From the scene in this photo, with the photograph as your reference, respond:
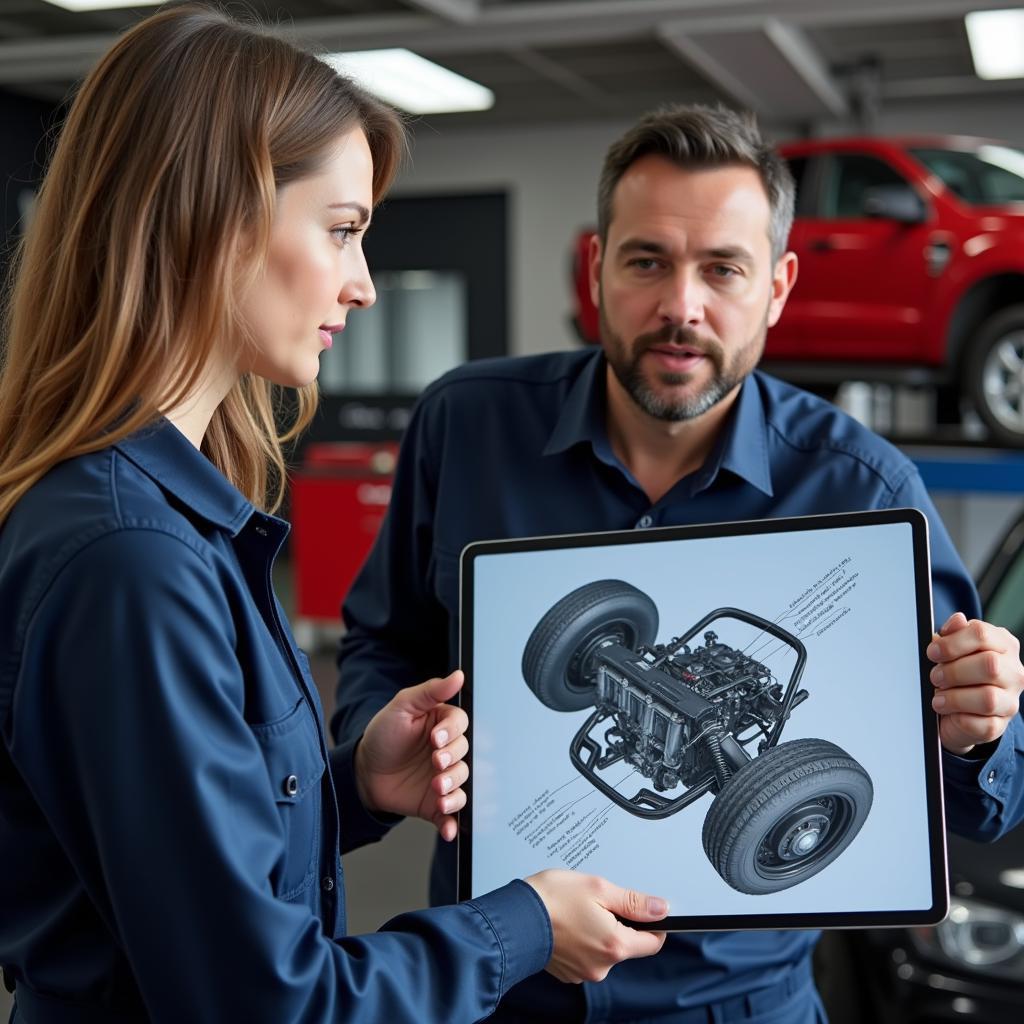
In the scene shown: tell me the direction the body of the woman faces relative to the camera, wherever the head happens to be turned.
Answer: to the viewer's right

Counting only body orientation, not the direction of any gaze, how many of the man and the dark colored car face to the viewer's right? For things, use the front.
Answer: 0

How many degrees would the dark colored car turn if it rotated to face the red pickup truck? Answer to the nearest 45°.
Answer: approximately 135° to its right

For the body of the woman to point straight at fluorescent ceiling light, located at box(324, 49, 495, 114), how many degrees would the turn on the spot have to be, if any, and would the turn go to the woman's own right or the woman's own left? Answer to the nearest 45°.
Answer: approximately 90° to the woman's own left

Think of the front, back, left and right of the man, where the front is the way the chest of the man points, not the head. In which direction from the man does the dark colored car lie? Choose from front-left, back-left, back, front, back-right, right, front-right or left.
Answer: back-left

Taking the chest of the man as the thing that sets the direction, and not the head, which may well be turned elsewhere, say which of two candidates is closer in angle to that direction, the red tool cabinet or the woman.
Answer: the woman

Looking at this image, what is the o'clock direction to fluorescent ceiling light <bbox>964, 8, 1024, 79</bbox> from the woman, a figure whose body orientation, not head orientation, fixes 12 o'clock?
The fluorescent ceiling light is roughly at 10 o'clock from the woman.

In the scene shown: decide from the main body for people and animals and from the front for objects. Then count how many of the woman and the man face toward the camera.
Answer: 1

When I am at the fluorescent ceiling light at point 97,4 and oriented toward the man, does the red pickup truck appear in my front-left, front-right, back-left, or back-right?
front-left

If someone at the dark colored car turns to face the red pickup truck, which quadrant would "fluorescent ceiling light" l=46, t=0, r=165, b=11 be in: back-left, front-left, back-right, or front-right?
front-left

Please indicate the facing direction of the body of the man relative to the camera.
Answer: toward the camera

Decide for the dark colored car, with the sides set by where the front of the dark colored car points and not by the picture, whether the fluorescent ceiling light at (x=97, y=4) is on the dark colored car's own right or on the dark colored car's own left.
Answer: on the dark colored car's own right

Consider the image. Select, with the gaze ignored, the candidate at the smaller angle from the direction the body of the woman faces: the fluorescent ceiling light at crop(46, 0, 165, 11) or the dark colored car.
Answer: the dark colored car

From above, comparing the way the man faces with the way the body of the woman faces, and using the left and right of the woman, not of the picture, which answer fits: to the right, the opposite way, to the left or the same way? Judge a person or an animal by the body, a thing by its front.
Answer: to the right

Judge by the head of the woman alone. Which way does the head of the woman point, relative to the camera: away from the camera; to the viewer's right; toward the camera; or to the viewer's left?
to the viewer's right
